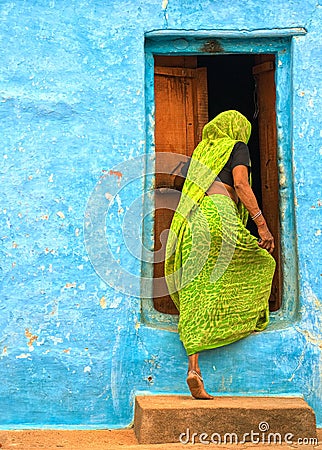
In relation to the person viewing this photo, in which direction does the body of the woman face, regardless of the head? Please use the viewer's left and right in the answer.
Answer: facing away from the viewer and to the right of the viewer

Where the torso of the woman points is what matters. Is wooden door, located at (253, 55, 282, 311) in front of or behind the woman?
in front

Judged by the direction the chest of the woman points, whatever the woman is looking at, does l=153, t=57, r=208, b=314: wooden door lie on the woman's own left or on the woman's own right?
on the woman's own left

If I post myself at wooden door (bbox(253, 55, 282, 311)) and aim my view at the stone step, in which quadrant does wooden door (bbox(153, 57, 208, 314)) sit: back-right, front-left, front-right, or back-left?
front-right
